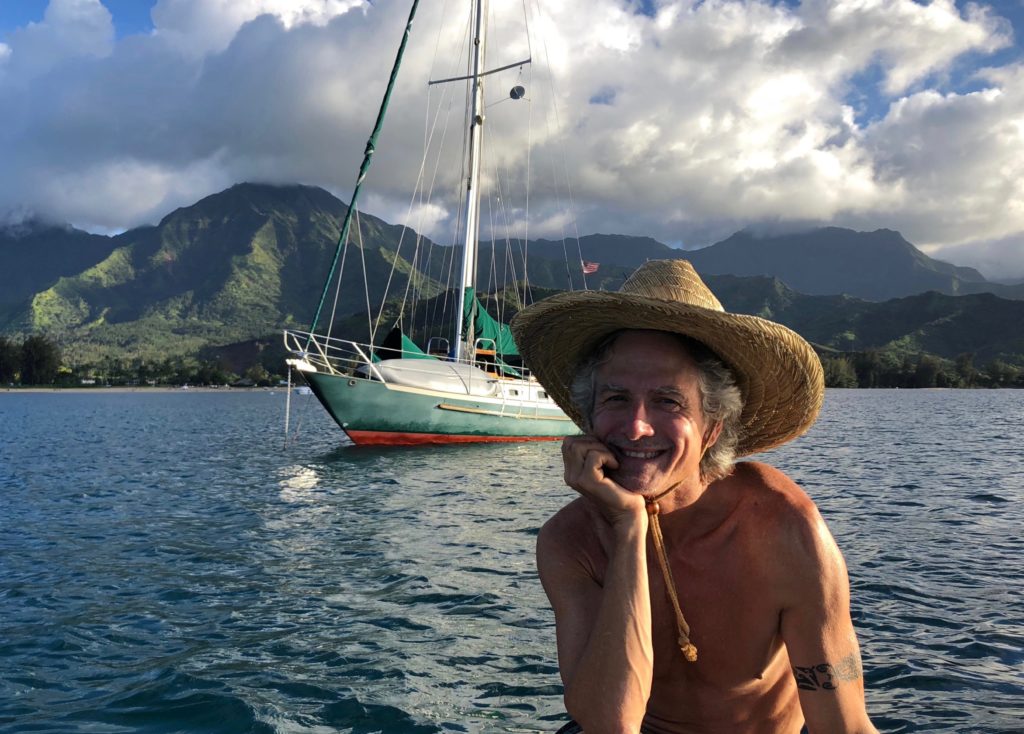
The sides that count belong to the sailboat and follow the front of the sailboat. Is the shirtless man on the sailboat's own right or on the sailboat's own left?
on the sailboat's own left

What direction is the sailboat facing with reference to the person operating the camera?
facing the viewer and to the left of the viewer

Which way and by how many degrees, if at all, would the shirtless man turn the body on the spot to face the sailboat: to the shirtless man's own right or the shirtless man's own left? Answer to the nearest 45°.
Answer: approximately 180°

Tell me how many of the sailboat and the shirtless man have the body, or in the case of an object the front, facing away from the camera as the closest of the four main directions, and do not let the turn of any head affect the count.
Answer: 0

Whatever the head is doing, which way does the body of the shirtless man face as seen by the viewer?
toward the camera
